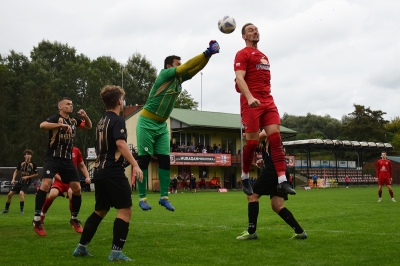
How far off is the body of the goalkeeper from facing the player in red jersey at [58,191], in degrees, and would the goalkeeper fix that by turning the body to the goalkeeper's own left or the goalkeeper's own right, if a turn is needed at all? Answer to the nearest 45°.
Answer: approximately 180°

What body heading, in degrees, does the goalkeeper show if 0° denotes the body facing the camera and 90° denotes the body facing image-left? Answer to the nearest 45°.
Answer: approximately 315°
